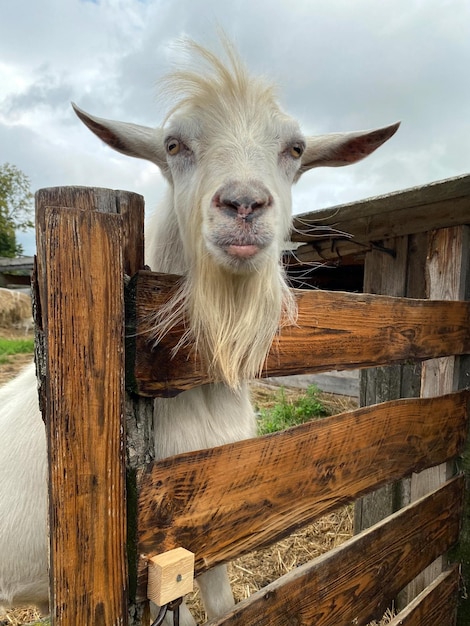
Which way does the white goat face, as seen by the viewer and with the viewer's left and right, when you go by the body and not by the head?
facing the viewer and to the right of the viewer

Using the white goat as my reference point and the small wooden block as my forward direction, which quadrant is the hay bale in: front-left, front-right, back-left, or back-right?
back-right

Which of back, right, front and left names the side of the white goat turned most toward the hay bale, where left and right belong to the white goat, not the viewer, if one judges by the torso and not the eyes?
back
